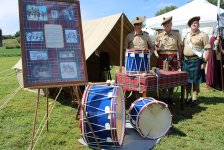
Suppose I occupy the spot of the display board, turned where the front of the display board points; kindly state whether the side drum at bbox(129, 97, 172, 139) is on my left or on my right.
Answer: on my left

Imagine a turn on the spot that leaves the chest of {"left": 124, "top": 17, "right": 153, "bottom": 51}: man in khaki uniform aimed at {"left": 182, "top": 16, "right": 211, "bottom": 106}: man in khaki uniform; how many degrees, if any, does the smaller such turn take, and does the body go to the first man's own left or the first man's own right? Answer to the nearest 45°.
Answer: approximately 90° to the first man's own left

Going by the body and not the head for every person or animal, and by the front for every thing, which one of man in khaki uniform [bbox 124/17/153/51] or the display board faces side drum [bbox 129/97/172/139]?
the man in khaki uniform

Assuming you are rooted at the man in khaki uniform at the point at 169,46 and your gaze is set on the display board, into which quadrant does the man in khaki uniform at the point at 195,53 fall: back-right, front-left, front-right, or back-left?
back-left

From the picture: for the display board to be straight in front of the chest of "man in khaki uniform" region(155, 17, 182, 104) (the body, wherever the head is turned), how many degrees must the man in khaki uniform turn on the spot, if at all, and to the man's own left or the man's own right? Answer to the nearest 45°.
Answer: approximately 45° to the man's own right

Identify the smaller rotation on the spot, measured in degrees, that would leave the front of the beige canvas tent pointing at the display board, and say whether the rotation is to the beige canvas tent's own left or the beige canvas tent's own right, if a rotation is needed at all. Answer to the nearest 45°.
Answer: approximately 45° to the beige canvas tent's own right

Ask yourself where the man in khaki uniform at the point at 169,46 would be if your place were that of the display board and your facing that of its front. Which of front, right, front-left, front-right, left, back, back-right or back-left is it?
back-left
